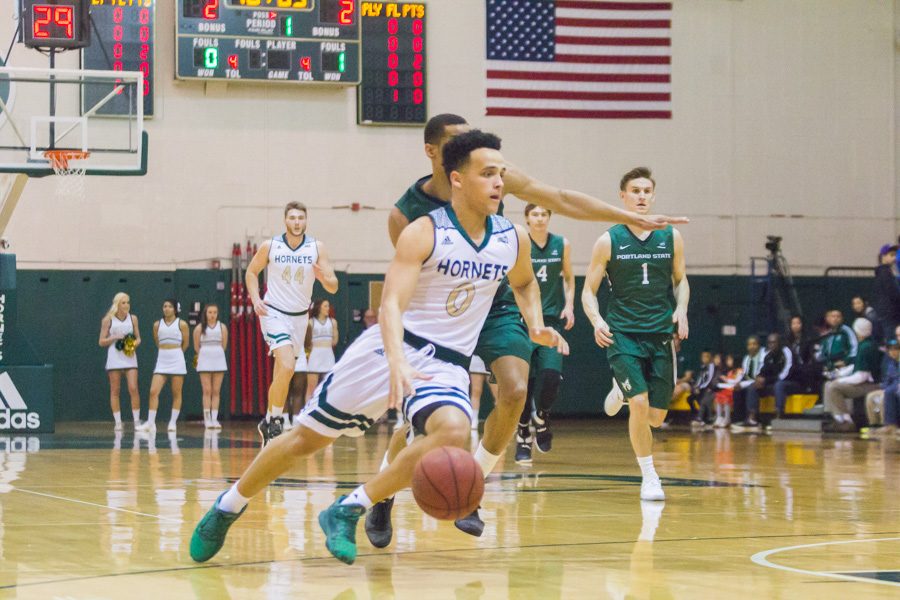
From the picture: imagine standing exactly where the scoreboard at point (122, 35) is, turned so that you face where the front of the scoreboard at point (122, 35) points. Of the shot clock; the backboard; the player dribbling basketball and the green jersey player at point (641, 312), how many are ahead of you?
4

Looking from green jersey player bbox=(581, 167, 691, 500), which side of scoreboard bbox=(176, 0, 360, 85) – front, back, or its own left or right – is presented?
front

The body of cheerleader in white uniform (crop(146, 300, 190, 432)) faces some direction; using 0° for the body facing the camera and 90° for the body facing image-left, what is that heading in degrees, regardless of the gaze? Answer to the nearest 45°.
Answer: approximately 0°

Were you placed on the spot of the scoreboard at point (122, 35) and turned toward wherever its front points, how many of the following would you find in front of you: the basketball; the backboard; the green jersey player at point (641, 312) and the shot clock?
4

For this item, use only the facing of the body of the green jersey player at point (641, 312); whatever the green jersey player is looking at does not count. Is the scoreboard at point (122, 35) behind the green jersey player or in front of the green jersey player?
behind

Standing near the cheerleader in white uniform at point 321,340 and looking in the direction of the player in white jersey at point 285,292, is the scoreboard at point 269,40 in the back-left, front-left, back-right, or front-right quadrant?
back-right

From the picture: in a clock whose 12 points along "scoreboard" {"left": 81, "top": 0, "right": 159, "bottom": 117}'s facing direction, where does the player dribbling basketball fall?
The player dribbling basketball is roughly at 12 o'clock from the scoreboard.

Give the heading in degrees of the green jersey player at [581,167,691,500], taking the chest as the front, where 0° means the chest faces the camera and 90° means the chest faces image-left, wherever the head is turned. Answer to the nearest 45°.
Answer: approximately 0°
